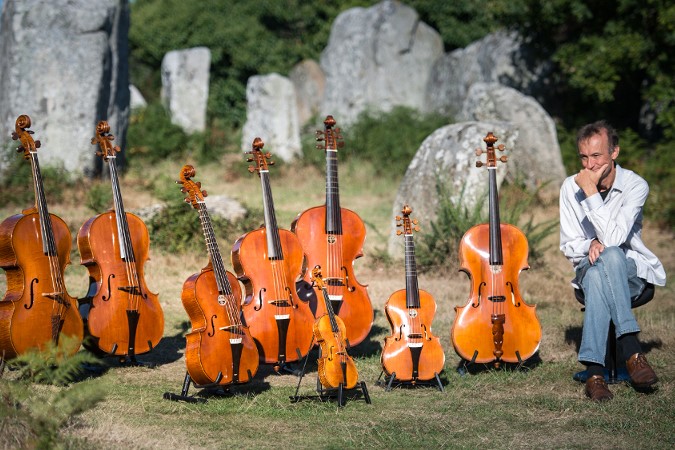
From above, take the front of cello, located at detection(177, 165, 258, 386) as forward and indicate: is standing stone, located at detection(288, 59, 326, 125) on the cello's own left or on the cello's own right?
on the cello's own left

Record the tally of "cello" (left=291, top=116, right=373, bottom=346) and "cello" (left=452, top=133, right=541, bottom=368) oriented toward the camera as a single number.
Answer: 2

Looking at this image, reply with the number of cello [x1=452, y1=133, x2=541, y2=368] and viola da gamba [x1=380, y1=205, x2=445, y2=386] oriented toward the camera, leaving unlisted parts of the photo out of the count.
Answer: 2

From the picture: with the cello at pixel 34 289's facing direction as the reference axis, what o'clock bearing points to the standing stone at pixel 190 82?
The standing stone is roughly at 8 o'clock from the cello.

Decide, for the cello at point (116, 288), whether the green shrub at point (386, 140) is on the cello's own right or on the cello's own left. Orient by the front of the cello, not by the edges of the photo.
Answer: on the cello's own left

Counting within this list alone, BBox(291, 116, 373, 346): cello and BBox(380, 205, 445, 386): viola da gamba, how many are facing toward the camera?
2

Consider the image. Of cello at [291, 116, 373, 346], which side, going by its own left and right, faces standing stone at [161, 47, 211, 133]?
back

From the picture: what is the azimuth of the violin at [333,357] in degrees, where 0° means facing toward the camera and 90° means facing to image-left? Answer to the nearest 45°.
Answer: approximately 315°

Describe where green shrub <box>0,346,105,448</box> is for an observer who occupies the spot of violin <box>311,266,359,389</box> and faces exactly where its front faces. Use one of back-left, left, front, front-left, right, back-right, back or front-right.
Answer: right

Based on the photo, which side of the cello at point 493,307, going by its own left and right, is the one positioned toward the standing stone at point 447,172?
back

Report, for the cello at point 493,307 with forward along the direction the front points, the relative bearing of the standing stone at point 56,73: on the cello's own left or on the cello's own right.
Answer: on the cello's own right

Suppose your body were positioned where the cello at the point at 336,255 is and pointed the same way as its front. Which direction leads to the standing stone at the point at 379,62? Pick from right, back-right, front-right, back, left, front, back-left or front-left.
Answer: back

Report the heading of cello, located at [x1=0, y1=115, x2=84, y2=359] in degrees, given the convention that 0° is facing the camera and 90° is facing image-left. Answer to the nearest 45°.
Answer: approximately 315°

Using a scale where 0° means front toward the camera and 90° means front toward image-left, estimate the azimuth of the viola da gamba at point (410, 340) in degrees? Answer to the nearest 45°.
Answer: approximately 0°

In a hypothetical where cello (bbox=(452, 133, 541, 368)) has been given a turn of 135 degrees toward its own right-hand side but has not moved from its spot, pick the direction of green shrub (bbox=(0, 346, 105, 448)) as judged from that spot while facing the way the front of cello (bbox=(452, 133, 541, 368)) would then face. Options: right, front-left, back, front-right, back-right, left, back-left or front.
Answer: left
